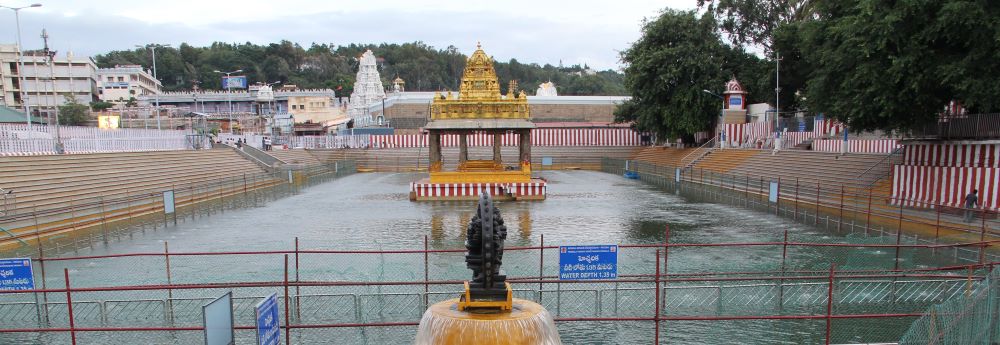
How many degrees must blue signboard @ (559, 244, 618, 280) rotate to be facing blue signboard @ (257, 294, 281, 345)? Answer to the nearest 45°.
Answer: approximately 45° to its right

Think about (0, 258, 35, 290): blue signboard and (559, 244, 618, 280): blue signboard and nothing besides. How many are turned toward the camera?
2

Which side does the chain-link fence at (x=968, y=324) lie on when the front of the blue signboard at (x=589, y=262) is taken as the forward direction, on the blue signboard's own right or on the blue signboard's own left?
on the blue signboard's own left

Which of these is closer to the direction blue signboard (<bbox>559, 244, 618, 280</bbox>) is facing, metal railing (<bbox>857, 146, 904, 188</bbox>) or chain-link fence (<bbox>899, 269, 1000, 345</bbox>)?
the chain-link fence

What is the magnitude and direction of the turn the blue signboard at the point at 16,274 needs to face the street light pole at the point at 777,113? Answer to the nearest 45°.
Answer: approximately 90° to its left

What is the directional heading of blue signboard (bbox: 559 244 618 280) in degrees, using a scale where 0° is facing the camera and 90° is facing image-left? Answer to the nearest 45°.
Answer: approximately 0°

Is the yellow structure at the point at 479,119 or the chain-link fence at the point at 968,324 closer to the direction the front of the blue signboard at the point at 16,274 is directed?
the chain-link fence

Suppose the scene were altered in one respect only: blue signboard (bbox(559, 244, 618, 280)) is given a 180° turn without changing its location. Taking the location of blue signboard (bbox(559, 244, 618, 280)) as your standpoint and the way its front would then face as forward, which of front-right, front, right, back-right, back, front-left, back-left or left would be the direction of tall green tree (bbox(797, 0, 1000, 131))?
front-right

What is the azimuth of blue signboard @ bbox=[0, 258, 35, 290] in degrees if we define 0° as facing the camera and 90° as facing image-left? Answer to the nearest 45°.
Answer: approximately 0°

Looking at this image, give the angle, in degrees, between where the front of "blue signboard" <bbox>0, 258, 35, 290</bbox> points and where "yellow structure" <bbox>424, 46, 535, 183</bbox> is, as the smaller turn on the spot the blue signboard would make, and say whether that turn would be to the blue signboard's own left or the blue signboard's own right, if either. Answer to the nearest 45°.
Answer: approximately 135° to the blue signboard's own left

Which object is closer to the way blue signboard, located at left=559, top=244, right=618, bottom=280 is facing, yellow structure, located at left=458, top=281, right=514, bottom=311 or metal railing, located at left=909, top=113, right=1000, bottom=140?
the yellow structure
